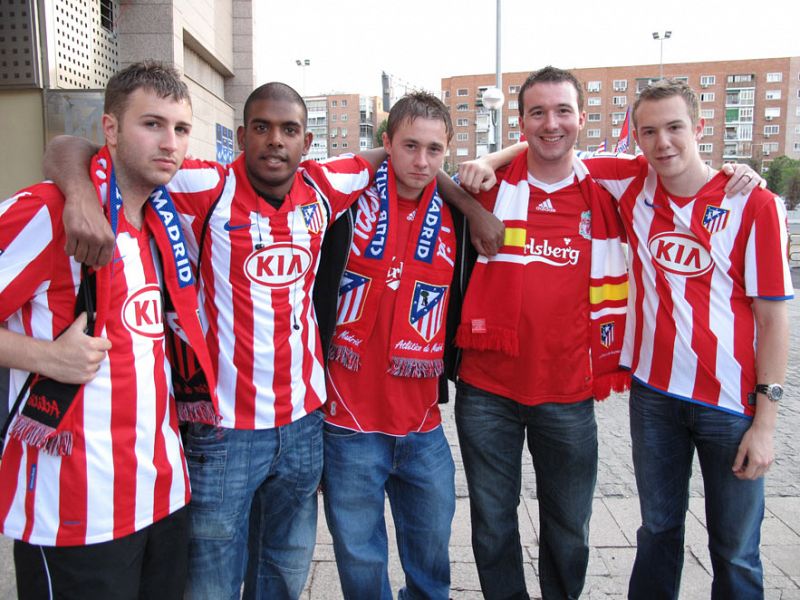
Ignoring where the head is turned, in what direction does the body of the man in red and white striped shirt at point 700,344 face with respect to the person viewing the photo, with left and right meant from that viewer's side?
facing the viewer

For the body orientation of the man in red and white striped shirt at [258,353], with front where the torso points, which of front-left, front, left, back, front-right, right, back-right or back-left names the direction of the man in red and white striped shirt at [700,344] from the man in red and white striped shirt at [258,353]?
left

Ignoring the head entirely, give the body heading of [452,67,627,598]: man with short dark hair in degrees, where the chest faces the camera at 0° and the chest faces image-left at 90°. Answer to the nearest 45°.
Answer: approximately 0°

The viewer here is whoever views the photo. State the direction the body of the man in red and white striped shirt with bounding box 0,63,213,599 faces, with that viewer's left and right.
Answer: facing the viewer and to the right of the viewer

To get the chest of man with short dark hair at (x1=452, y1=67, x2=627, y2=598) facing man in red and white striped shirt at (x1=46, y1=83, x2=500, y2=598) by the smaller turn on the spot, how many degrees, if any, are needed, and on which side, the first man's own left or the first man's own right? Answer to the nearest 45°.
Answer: approximately 45° to the first man's own right

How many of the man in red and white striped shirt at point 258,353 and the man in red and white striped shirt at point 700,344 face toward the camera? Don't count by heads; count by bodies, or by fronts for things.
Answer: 2

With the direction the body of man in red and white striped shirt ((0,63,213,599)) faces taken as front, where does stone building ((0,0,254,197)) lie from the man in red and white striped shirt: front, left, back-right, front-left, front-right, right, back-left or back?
back-left

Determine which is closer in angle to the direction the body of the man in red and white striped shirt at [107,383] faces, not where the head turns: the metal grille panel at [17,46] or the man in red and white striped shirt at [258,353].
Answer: the man in red and white striped shirt

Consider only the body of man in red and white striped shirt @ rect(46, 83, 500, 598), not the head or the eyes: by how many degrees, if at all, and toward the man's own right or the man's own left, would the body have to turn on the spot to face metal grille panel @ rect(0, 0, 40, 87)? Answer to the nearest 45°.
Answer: approximately 135° to the man's own right

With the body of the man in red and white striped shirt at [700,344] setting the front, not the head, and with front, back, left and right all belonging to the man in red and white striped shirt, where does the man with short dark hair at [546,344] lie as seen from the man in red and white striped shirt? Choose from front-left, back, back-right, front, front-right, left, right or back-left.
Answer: right

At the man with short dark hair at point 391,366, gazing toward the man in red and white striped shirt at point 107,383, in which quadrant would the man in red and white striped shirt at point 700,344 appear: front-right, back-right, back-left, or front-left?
back-left

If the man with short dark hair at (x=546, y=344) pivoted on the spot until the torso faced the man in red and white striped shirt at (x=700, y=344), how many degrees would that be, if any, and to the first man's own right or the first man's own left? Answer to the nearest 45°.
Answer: approximately 90° to the first man's own left

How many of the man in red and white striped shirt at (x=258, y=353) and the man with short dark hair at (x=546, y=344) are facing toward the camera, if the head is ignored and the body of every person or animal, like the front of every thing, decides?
2

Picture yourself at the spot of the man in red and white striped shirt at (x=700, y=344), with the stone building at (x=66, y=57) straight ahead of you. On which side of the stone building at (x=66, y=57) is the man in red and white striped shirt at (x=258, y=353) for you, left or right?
left
